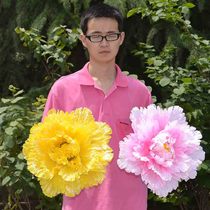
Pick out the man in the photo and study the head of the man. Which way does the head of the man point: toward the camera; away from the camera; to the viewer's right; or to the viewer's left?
toward the camera

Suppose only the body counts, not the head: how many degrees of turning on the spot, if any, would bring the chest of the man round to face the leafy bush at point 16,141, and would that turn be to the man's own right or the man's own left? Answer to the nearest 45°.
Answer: approximately 135° to the man's own right

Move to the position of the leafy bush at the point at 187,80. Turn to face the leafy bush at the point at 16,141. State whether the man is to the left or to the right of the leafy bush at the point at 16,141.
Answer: left

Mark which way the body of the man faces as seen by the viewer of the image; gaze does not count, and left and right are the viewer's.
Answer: facing the viewer

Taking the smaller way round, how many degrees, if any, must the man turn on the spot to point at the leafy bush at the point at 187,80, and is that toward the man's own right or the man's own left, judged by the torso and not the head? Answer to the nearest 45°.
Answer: approximately 135° to the man's own left
